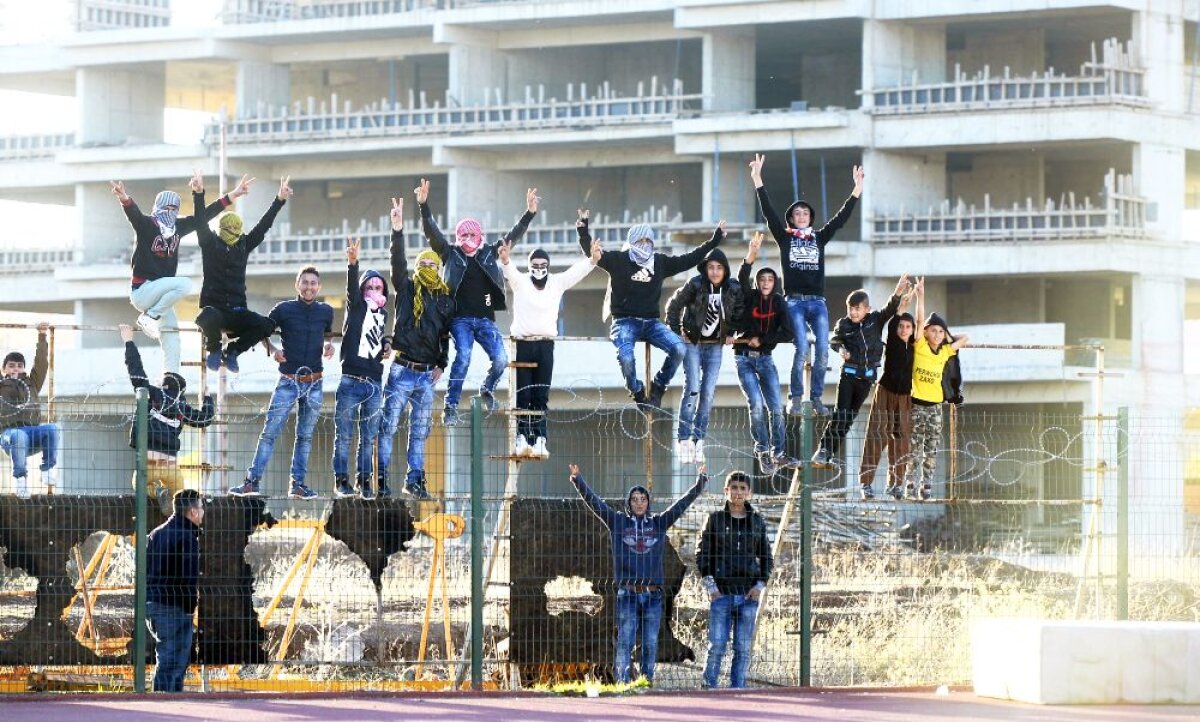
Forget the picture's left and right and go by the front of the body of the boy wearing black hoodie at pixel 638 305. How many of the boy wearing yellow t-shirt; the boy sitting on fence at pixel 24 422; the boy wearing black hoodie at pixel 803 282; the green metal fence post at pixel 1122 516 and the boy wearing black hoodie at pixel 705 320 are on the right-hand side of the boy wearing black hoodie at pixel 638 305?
1

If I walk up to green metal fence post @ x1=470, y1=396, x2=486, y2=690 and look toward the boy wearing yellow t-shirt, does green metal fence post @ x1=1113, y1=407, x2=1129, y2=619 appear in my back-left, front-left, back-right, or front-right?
front-right

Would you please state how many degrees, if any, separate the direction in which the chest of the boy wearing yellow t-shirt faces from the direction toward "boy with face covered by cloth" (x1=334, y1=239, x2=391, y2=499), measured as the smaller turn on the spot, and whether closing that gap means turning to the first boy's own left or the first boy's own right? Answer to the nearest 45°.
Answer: approximately 90° to the first boy's own right

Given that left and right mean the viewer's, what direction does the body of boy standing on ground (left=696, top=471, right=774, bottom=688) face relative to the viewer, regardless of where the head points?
facing the viewer

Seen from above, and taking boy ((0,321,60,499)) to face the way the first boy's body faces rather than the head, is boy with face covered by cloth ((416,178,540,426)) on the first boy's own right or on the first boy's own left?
on the first boy's own left

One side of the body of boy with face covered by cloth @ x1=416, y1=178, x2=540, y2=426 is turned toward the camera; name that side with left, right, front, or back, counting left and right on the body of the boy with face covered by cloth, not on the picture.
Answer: front

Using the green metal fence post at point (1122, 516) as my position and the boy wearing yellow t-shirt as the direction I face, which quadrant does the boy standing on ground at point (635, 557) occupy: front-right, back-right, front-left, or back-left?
front-left

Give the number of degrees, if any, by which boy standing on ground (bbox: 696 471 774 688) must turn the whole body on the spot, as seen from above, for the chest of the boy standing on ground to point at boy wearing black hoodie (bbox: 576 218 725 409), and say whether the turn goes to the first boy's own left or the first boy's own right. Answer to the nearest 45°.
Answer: approximately 180°

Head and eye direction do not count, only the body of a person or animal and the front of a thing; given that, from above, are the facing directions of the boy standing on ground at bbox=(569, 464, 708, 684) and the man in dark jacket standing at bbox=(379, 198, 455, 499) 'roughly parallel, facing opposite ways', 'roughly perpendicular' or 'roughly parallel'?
roughly parallel

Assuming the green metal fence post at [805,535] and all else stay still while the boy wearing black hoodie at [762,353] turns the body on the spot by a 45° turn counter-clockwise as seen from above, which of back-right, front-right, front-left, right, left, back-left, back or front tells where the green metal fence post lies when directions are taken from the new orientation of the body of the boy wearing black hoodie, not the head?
front-right

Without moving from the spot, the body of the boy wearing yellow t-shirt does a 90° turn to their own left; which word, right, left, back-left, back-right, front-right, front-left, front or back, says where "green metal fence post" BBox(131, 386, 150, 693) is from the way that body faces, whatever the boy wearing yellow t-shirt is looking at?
back-right

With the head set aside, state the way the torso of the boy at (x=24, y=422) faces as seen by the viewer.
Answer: toward the camera

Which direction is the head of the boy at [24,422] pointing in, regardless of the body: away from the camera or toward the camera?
toward the camera

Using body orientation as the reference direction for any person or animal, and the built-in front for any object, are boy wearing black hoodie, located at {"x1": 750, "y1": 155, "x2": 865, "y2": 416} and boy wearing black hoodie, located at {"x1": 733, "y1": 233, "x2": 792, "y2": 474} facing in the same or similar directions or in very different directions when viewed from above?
same or similar directions
